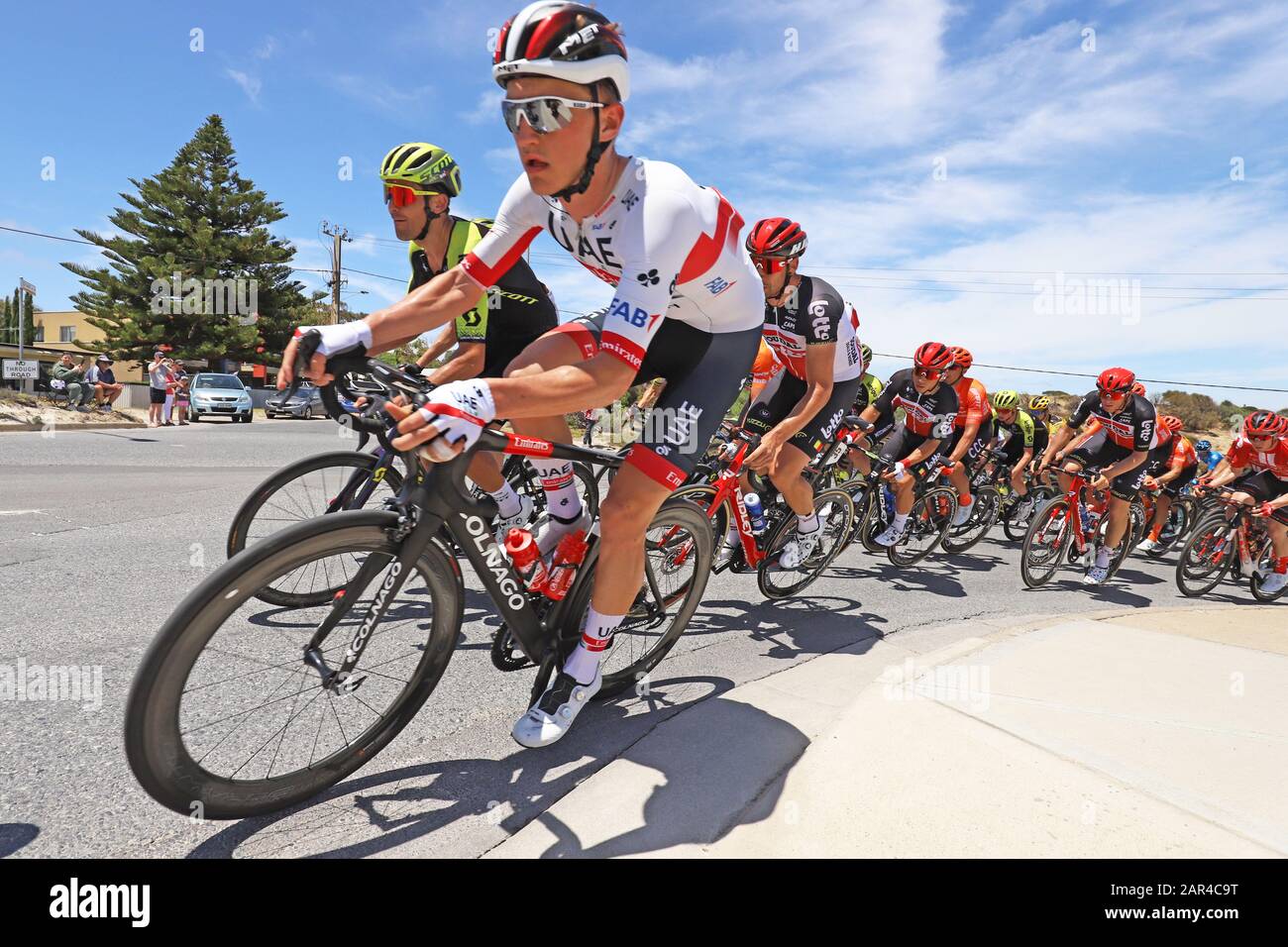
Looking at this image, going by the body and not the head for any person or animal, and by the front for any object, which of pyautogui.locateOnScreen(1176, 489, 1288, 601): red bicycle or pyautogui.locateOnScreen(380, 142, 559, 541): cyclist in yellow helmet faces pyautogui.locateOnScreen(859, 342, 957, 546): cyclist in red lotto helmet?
the red bicycle

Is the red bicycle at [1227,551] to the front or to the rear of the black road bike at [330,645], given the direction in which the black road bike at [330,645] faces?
to the rear

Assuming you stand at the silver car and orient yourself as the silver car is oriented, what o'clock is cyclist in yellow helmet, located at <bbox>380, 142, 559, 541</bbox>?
The cyclist in yellow helmet is roughly at 12 o'clock from the silver car.

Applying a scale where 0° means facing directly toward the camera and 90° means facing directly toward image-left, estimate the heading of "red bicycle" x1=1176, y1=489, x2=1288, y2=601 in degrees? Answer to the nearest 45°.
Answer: approximately 45°
